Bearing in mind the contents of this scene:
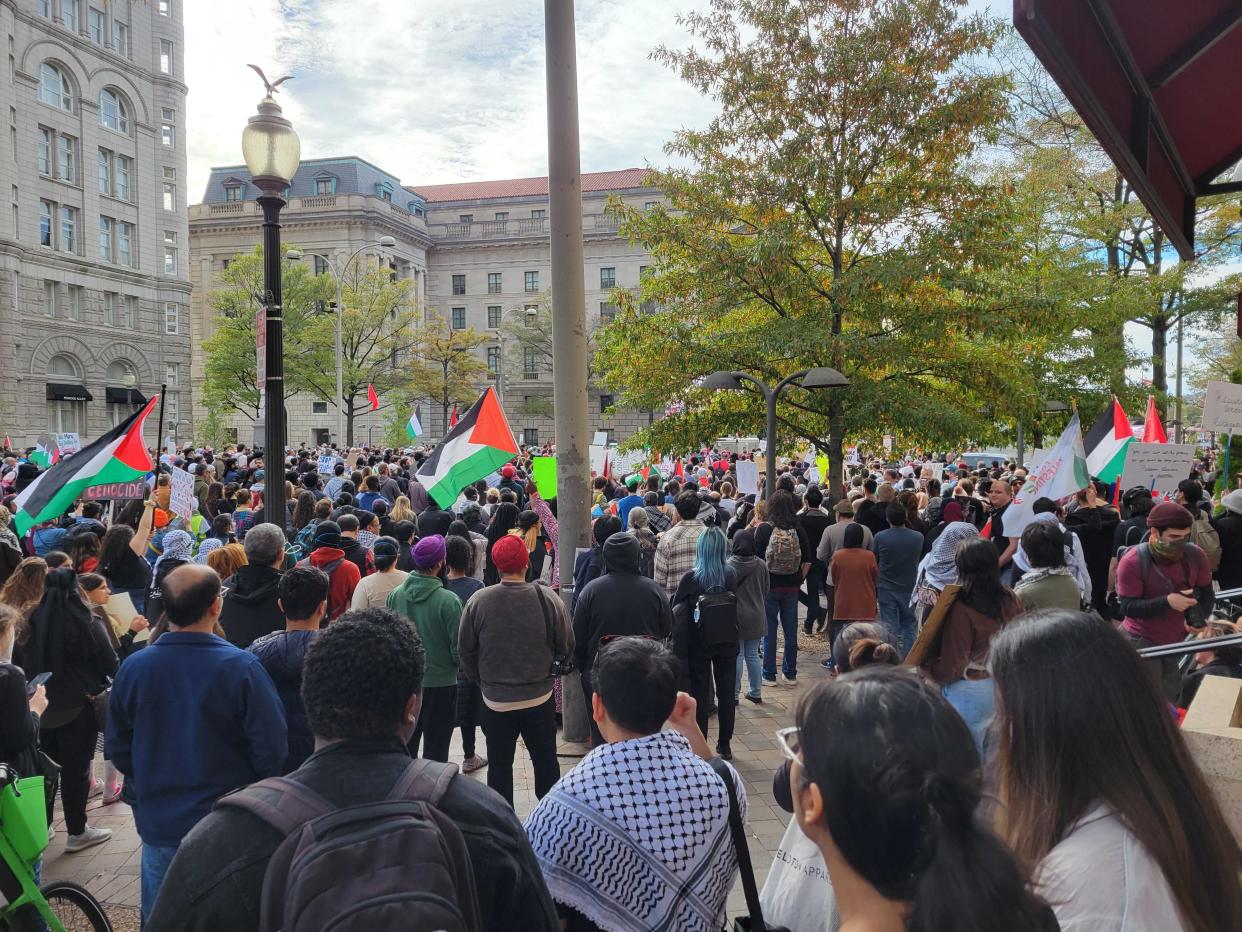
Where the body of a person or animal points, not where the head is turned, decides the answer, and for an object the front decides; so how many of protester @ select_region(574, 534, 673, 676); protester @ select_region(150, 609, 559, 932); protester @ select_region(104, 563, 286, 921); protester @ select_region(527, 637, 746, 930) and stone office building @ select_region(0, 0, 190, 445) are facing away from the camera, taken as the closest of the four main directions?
4

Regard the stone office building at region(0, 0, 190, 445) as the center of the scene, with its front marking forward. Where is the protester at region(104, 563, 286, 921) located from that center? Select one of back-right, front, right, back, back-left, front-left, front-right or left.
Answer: front-right

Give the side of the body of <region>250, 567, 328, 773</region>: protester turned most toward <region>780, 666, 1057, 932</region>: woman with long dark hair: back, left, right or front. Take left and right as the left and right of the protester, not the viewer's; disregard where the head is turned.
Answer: back

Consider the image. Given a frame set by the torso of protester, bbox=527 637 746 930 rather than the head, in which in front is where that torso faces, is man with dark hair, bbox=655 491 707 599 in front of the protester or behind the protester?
in front

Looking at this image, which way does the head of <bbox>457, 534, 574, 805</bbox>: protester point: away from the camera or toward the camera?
away from the camera

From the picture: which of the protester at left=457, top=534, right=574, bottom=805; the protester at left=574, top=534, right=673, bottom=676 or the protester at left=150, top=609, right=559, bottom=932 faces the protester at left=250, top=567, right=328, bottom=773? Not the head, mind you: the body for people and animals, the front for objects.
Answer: the protester at left=150, top=609, right=559, bottom=932

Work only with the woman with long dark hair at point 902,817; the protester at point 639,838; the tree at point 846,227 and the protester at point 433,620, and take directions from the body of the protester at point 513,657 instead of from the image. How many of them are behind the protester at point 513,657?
2

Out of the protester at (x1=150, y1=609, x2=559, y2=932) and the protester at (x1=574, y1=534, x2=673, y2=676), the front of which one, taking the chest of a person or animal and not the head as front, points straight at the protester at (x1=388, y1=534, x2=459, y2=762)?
the protester at (x1=150, y1=609, x2=559, y2=932)

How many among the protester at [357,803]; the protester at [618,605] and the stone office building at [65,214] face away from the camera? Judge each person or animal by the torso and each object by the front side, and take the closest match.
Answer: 2

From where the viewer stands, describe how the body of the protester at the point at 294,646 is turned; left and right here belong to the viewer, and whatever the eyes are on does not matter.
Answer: facing away from the viewer

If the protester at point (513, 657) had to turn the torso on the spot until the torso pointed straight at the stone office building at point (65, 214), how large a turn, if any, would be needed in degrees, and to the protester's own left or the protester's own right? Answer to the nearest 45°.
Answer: approximately 45° to the protester's own left

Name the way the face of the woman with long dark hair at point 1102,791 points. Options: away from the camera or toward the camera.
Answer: away from the camera

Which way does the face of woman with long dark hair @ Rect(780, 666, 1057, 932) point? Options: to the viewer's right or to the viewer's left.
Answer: to the viewer's left

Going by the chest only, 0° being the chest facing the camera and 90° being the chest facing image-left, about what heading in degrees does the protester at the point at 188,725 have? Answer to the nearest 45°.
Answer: approximately 180°

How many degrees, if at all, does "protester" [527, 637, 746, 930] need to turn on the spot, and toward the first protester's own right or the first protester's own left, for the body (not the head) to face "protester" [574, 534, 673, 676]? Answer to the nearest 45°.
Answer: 0° — they already face them

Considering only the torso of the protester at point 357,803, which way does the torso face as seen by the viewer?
away from the camera

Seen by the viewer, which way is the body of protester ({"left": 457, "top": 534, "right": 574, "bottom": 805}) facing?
away from the camera

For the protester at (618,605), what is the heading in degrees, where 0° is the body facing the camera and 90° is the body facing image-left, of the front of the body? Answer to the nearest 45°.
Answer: approximately 180°

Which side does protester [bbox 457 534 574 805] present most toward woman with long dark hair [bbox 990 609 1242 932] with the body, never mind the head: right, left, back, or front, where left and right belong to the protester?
back
